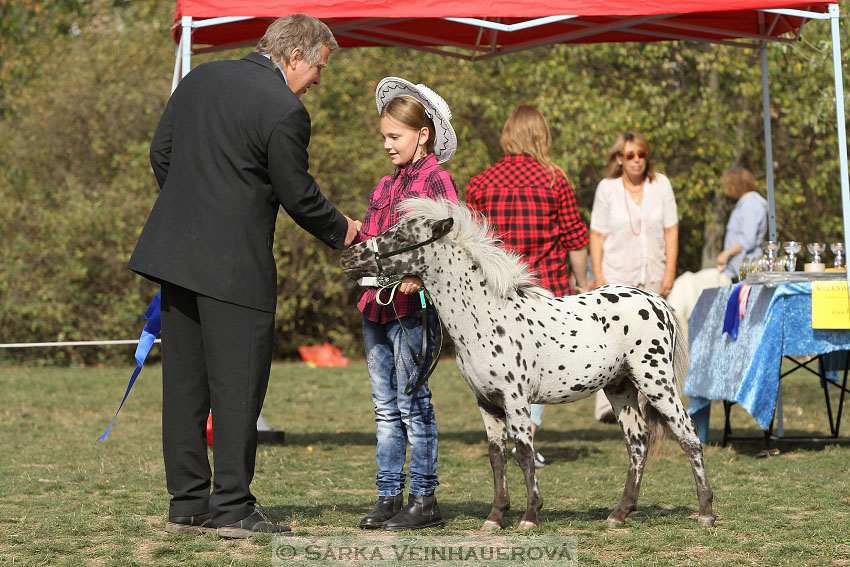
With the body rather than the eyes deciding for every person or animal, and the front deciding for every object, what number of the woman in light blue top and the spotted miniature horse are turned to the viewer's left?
2

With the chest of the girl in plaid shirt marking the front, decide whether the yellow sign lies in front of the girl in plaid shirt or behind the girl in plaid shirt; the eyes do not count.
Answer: behind

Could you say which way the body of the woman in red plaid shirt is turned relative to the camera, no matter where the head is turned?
away from the camera

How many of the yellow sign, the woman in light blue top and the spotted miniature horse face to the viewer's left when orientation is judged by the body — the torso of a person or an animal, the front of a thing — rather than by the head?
2

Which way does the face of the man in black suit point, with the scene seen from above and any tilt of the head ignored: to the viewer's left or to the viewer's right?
to the viewer's right

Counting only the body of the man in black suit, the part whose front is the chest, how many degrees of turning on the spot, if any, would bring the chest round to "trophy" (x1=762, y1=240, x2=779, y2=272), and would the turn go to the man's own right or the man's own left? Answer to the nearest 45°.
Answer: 0° — they already face it

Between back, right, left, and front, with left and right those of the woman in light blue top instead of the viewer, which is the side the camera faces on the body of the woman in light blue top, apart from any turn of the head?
left

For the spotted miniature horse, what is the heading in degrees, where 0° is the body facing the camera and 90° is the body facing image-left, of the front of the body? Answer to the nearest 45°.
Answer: approximately 90°

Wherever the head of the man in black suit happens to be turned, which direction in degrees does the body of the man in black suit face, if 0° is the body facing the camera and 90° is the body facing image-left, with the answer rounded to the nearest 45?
approximately 225°

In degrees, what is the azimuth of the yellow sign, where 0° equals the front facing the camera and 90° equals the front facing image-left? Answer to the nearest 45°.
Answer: approximately 0°
